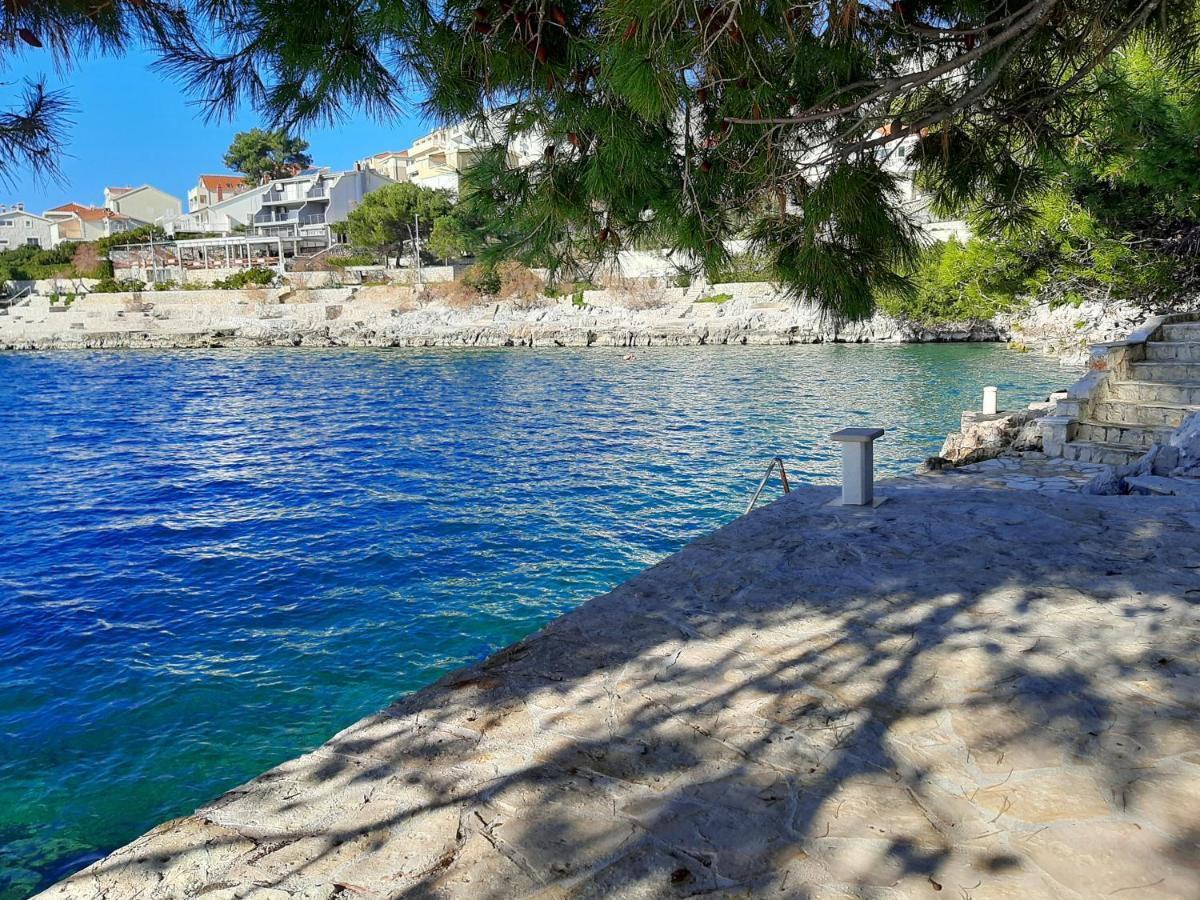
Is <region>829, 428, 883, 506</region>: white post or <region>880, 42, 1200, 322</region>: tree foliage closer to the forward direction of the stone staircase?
the white post

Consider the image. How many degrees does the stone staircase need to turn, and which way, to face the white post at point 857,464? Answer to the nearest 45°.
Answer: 0° — it already faces it

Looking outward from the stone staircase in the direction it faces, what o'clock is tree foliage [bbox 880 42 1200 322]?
The tree foliage is roughly at 6 o'clock from the stone staircase.

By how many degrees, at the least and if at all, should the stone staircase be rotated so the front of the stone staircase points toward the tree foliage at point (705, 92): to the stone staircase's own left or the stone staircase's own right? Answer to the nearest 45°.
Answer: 0° — it already faces it

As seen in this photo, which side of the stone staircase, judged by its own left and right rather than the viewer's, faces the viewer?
front
